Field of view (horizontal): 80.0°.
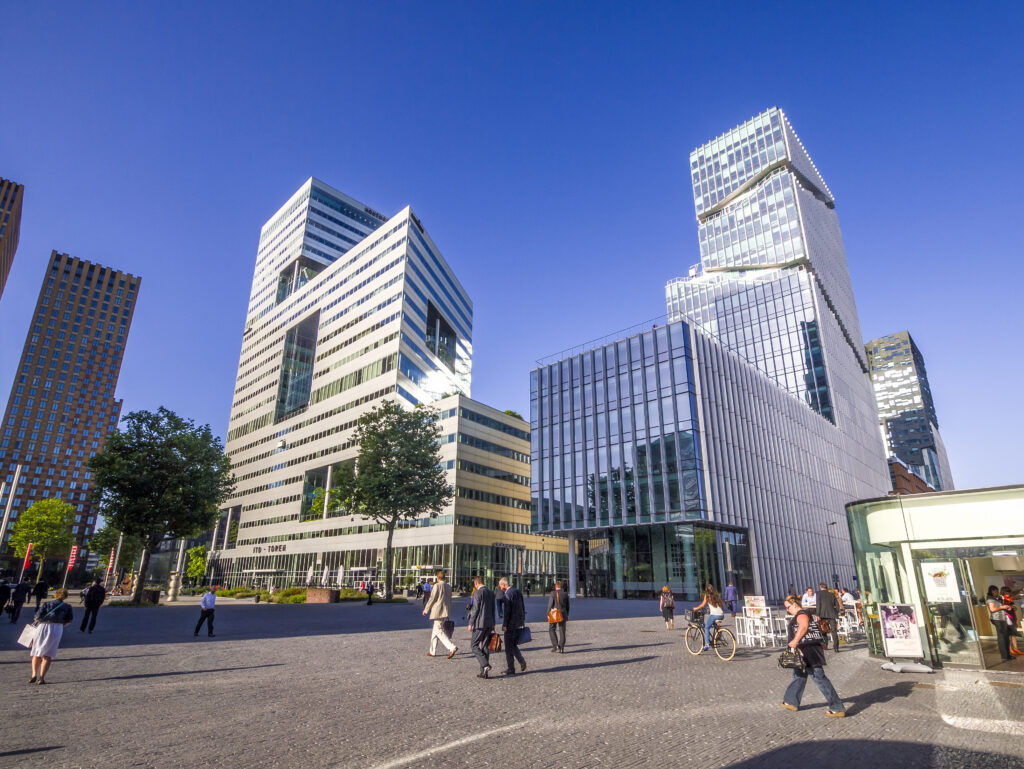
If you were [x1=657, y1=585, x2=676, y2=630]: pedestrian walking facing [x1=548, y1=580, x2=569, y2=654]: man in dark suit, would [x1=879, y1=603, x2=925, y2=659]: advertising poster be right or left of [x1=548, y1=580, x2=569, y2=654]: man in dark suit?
left

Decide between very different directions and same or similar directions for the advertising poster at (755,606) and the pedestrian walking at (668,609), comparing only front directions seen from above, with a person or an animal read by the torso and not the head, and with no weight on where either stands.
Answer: very different directions

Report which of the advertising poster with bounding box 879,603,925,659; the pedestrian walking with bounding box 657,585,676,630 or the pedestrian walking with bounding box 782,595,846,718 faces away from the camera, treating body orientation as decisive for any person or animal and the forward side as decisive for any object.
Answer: the pedestrian walking with bounding box 657,585,676,630
